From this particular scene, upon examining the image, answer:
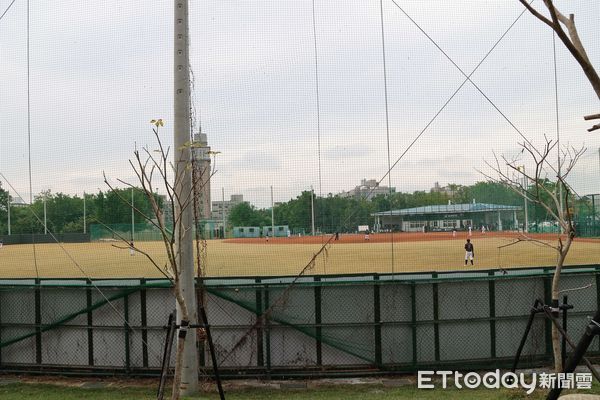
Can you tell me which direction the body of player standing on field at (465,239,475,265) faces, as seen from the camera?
away from the camera

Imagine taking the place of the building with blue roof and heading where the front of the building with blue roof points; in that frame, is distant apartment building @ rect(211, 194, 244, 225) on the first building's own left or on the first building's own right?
on the first building's own right

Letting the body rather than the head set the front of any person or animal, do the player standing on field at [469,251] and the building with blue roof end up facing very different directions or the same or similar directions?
very different directions

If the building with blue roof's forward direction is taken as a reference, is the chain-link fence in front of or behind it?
in front

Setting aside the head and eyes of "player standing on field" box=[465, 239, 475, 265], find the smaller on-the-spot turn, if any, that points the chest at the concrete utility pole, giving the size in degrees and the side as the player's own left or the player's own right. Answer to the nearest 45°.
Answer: approximately 135° to the player's own left

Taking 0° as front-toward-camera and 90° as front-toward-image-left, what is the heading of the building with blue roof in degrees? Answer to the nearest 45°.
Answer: approximately 0°

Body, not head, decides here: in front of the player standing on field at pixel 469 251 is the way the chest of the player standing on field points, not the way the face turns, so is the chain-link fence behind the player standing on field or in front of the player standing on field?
behind
